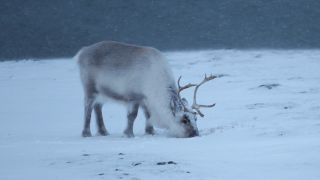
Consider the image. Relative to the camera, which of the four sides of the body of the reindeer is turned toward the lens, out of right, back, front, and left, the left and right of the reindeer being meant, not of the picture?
right
